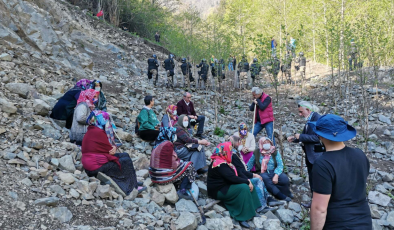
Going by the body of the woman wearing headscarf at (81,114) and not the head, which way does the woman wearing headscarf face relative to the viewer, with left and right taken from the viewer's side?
facing to the right of the viewer

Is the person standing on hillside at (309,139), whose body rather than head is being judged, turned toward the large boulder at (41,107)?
yes

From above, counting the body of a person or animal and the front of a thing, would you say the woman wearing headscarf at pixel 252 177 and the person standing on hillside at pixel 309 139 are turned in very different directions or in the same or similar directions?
very different directions

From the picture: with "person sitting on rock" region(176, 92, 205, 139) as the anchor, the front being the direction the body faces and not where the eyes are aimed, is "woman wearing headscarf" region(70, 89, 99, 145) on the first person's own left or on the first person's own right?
on the first person's own right

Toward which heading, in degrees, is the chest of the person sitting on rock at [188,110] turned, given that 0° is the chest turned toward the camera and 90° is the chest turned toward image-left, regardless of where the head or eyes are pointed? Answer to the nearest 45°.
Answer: approximately 315°

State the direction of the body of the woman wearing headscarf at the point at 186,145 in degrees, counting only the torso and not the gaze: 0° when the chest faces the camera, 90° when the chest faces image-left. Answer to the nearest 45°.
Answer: approximately 315°

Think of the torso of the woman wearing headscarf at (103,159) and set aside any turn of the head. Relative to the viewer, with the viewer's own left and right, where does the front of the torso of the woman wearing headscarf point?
facing to the right of the viewer

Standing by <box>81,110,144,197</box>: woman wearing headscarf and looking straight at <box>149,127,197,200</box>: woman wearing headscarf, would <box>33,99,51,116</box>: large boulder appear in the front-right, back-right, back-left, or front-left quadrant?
back-left
